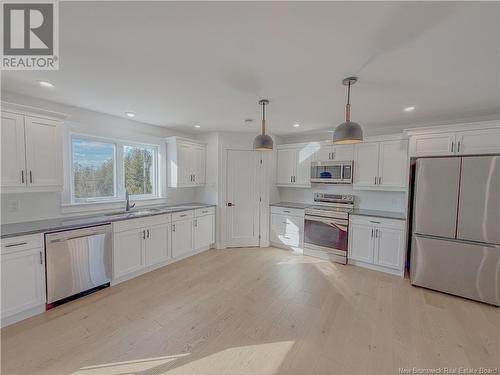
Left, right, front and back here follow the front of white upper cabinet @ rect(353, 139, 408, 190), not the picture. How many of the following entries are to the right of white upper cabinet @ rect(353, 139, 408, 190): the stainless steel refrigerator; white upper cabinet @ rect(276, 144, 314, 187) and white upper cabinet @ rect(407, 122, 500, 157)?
1

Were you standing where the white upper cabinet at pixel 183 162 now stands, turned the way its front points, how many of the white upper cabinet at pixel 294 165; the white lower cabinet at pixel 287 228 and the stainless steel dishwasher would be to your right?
1

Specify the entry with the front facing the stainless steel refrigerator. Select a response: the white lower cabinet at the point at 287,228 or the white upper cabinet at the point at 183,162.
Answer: the white upper cabinet

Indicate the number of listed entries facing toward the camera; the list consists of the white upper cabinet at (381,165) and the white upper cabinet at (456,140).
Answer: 2

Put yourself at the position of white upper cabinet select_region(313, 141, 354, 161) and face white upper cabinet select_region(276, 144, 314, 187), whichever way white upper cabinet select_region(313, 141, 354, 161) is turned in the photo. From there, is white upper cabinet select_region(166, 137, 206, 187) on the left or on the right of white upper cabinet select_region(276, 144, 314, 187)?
left

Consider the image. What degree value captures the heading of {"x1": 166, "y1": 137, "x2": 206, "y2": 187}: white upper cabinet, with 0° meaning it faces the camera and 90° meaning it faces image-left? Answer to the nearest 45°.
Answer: approximately 315°

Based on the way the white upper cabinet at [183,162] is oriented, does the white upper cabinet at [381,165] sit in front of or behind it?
in front

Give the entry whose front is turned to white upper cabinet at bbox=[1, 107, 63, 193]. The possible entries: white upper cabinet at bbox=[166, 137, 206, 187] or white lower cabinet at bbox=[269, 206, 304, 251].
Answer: the white lower cabinet

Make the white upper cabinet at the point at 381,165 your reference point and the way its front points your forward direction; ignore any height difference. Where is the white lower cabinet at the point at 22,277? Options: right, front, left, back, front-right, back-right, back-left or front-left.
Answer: front-right

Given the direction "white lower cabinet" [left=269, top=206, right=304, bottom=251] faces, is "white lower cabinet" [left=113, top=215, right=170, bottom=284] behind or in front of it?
in front

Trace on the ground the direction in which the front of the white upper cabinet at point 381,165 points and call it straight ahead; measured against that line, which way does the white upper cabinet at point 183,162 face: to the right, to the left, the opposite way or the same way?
to the left
